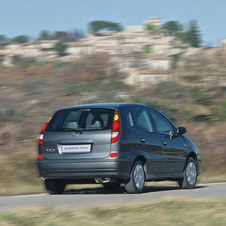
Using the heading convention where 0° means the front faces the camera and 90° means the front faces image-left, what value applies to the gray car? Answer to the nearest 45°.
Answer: approximately 225°

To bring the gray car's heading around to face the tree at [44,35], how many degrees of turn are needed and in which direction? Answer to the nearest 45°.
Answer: approximately 45° to its left
